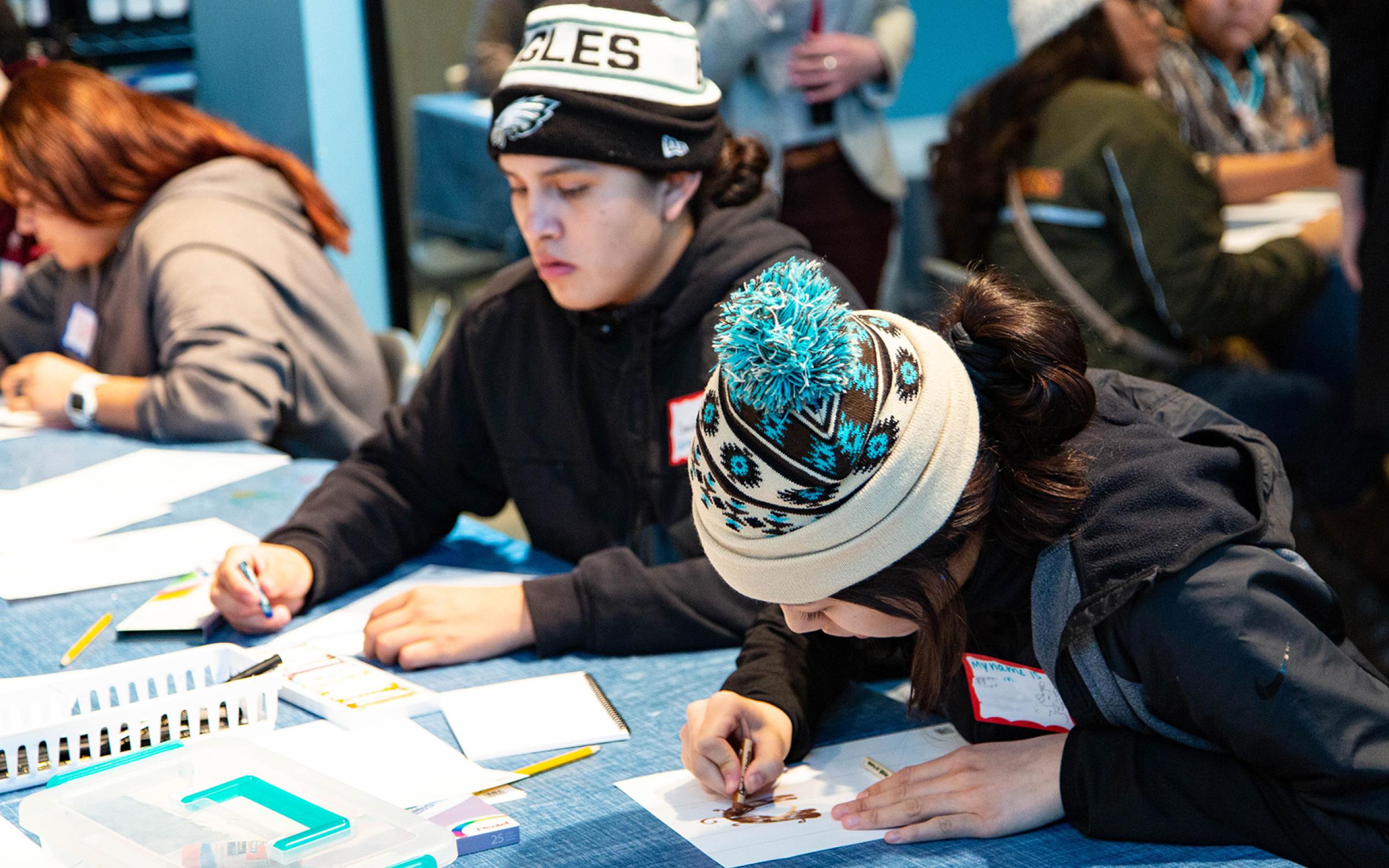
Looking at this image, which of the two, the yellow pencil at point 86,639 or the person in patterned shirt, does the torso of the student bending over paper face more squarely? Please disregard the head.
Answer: the yellow pencil

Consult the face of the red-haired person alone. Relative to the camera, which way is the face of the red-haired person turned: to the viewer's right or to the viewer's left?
to the viewer's left

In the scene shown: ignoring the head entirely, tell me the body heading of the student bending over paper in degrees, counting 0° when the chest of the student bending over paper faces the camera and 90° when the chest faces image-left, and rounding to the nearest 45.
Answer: approximately 45°

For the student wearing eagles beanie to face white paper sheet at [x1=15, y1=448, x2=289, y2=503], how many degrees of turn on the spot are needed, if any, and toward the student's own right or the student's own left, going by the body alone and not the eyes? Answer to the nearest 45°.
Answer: approximately 90° to the student's own right

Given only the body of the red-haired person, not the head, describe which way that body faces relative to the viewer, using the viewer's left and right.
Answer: facing to the left of the viewer

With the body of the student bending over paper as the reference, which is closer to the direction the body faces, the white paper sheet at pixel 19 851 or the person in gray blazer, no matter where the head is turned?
the white paper sheet

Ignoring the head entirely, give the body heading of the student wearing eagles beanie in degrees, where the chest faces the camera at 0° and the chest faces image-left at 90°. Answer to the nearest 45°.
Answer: approximately 45°

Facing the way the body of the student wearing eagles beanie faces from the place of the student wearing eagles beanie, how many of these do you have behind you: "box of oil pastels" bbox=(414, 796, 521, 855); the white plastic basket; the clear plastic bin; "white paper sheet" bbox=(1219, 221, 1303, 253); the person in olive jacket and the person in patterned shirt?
3
